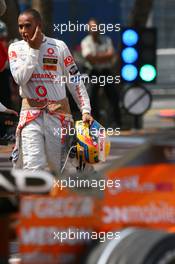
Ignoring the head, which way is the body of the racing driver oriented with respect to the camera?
toward the camera
